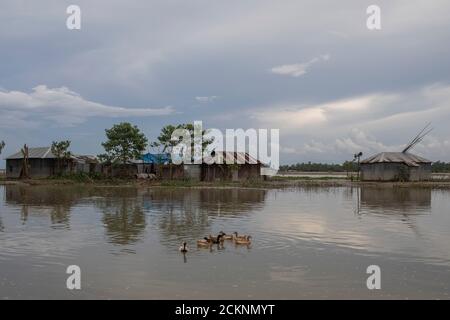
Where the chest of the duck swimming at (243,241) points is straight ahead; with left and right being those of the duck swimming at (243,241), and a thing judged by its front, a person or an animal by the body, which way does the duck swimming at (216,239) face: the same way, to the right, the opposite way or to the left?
the same way

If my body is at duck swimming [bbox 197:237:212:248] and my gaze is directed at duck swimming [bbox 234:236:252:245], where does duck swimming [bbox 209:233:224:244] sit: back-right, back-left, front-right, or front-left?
front-left

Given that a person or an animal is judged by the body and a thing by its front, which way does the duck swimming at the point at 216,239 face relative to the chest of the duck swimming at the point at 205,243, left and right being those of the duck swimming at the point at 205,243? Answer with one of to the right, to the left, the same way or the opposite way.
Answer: the same way

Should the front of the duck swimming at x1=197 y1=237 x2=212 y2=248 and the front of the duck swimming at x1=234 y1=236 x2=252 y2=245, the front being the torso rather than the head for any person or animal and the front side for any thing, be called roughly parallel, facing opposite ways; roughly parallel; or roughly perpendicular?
roughly parallel
